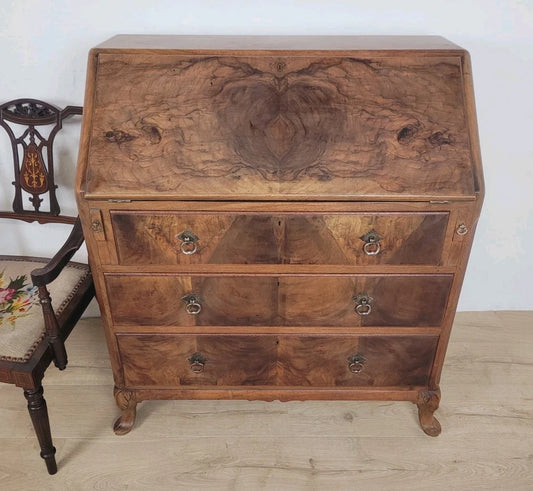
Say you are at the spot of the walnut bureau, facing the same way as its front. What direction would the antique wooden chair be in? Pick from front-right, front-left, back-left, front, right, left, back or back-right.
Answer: right

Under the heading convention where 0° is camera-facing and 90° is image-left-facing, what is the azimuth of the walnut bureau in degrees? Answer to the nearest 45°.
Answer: approximately 0°

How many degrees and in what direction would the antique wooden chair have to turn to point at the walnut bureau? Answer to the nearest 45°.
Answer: approximately 90° to its left
